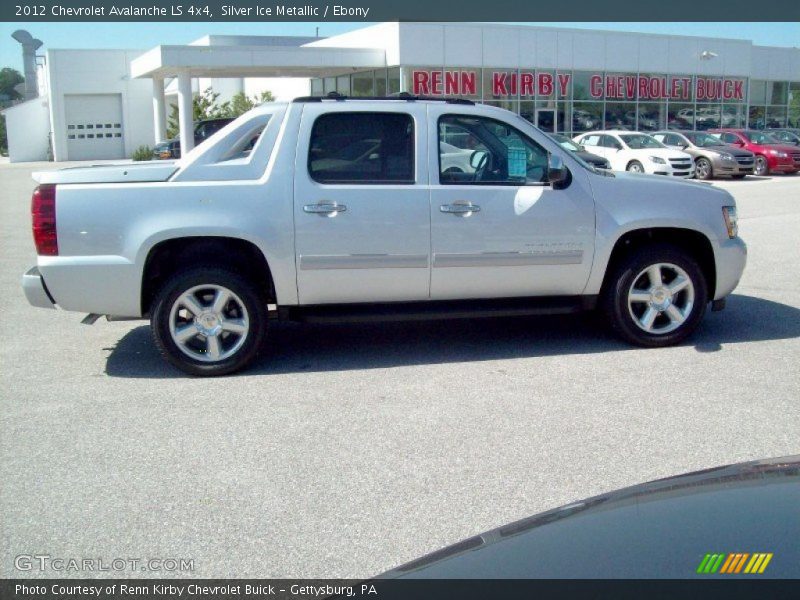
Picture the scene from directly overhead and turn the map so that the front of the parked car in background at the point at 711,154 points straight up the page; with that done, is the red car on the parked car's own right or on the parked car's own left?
on the parked car's own left

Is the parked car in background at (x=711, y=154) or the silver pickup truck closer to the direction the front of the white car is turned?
the silver pickup truck

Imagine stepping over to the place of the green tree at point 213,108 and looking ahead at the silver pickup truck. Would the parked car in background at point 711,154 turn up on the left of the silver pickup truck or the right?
left

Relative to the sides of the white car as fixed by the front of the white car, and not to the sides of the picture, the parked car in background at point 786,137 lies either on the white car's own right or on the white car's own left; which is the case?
on the white car's own left

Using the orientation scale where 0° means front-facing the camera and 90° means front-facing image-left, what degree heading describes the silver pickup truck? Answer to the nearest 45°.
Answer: approximately 270°

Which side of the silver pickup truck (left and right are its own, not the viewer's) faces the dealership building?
left

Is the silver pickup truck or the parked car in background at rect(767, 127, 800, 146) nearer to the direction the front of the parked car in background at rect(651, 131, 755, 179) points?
the silver pickup truck

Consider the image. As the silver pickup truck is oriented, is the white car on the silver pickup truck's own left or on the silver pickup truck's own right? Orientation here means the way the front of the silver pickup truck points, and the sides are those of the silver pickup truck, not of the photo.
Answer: on the silver pickup truck's own left

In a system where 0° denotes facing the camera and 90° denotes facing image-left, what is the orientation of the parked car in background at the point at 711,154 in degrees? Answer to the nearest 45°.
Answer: approximately 315°

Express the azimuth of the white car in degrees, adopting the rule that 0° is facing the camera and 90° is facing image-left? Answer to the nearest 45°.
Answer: approximately 315°

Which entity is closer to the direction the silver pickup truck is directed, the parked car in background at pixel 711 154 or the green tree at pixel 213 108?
the parked car in background

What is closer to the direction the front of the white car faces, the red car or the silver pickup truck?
the silver pickup truck

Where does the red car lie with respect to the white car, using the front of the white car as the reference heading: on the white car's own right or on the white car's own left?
on the white car's own left

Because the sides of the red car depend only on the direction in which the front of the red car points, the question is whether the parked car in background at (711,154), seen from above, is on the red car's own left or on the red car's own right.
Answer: on the red car's own right
